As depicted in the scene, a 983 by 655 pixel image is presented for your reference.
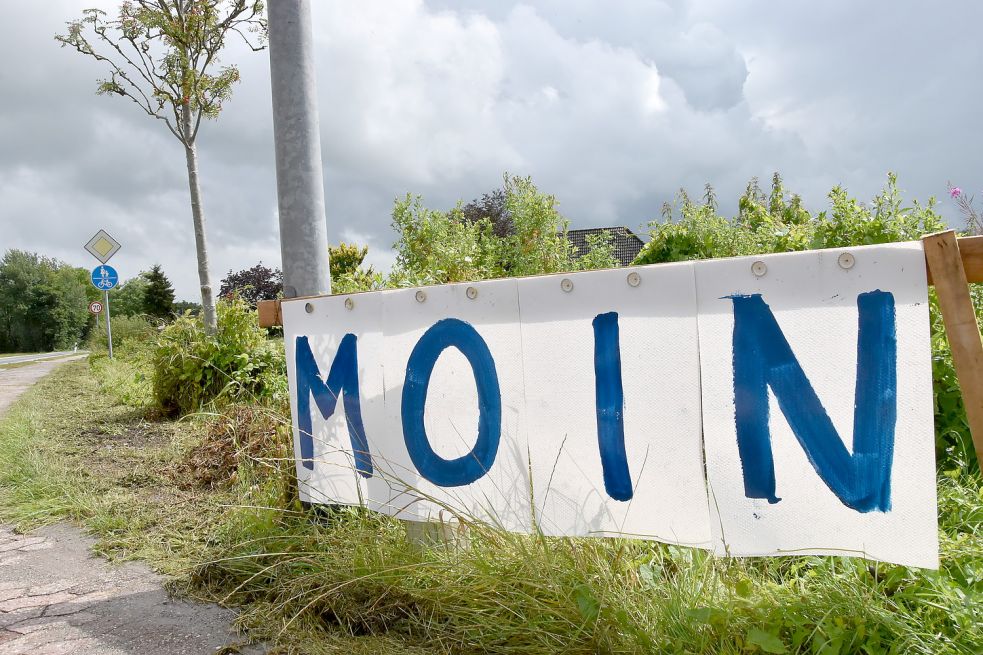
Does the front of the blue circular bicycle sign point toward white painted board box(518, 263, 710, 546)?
yes

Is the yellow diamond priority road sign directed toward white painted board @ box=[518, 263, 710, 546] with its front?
yes

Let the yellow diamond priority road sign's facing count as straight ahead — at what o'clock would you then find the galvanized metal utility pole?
The galvanized metal utility pole is roughly at 12 o'clock from the yellow diamond priority road sign.

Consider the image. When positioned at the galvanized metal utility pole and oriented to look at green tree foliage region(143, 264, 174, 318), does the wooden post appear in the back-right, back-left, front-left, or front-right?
back-right

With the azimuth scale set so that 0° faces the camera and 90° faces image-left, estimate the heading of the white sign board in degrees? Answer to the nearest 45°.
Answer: approximately 45°

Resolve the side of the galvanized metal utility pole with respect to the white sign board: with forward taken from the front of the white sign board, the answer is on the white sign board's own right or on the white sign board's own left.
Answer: on the white sign board's own right

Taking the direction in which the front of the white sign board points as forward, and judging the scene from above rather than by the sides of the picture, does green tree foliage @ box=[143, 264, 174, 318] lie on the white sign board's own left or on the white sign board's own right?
on the white sign board's own right

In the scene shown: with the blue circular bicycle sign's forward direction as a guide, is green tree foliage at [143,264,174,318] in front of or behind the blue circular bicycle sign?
behind

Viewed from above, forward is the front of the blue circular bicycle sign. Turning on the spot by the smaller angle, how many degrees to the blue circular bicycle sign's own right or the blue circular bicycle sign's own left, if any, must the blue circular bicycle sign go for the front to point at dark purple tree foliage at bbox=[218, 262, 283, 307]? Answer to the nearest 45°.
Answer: approximately 135° to the blue circular bicycle sign's own left
